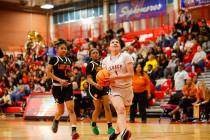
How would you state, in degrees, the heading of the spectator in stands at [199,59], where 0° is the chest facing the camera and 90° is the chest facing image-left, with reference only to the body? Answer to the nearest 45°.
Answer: approximately 45°

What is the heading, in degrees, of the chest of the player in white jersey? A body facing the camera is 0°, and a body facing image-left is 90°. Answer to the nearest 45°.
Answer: approximately 0°

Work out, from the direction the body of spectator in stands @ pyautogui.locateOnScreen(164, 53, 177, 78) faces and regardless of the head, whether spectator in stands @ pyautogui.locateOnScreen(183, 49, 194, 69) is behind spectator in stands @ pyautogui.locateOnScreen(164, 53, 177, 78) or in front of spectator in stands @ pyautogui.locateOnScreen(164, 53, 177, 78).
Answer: behind

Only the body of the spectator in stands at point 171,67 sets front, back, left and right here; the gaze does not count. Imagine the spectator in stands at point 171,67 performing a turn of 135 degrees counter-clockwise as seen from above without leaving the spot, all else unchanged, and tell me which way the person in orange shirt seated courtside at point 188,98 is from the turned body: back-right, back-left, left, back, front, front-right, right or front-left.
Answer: right

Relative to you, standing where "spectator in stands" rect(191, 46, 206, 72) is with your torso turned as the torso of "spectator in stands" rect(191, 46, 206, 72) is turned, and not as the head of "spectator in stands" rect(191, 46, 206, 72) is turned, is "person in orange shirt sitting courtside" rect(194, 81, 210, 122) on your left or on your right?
on your left

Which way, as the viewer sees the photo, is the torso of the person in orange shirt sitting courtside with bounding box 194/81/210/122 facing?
to the viewer's left

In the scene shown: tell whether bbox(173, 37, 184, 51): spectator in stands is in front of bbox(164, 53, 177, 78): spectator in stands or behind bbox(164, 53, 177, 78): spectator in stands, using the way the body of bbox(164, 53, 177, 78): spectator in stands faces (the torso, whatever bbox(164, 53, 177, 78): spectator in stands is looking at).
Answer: behind

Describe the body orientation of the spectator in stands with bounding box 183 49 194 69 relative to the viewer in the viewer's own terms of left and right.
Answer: facing the viewer and to the left of the viewer

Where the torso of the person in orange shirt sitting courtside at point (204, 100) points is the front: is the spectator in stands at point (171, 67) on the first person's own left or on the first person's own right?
on the first person's own right

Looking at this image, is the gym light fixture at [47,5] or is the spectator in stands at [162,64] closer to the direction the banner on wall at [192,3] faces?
the spectator in stands
